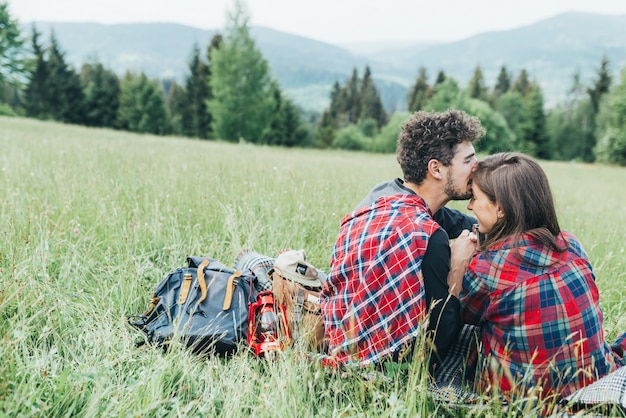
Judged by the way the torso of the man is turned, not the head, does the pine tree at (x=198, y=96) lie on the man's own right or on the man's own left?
on the man's own left

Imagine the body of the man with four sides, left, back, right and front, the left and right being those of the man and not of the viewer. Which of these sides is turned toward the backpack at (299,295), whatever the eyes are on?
left

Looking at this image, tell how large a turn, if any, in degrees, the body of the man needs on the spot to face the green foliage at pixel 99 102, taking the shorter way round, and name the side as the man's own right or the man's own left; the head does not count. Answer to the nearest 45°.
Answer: approximately 90° to the man's own left

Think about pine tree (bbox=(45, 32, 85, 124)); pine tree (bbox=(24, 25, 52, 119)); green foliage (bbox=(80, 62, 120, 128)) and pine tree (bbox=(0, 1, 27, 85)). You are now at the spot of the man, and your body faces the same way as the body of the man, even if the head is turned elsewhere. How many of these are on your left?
4

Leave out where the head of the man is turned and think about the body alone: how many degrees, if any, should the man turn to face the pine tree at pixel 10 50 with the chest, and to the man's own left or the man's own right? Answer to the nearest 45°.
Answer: approximately 90° to the man's own left

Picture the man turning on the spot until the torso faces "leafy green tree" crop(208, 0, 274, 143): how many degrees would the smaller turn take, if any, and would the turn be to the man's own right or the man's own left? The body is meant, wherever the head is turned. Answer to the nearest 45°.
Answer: approximately 45° to the man's own left

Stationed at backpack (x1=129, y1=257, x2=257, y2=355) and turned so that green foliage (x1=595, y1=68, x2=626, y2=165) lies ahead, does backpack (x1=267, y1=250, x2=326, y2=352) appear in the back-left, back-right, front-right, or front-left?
front-right

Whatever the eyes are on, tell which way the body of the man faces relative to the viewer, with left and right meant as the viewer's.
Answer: facing away from the viewer and to the right of the viewer

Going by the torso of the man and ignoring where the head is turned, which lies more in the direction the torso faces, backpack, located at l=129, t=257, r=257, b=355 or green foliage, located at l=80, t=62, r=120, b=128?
the green foliage

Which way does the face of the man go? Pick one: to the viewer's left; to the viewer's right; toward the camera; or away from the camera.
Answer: to the viewer's right
